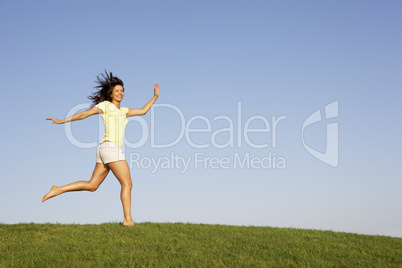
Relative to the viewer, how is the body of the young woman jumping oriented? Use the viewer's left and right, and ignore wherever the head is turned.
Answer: facing the viewer and to the right of the viewer

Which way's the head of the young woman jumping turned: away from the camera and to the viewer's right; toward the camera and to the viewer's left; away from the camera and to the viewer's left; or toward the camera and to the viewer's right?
toward the camera and to the viewer's right
